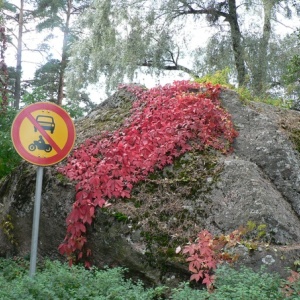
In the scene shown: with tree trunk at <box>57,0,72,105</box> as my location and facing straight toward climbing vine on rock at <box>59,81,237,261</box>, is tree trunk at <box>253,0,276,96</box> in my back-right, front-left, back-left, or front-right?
front-left

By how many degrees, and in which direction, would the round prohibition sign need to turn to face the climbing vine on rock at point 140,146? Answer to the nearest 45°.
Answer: approximately 135° to its left

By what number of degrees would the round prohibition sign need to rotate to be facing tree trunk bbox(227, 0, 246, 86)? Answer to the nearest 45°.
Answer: approximately 135° to its left

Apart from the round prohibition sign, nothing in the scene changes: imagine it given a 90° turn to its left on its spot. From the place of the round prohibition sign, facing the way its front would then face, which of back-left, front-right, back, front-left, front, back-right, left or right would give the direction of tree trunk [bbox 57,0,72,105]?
left

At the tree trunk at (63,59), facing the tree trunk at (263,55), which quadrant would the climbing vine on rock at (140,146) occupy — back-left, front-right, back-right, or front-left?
front-right

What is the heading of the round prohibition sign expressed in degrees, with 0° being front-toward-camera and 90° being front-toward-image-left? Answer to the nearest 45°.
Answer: approximately 0°

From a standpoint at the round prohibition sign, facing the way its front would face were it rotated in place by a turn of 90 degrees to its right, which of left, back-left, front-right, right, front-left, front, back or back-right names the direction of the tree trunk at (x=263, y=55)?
back-right

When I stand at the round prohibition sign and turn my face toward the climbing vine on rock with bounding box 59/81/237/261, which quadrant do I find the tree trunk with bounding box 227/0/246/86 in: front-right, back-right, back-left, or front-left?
front-left
